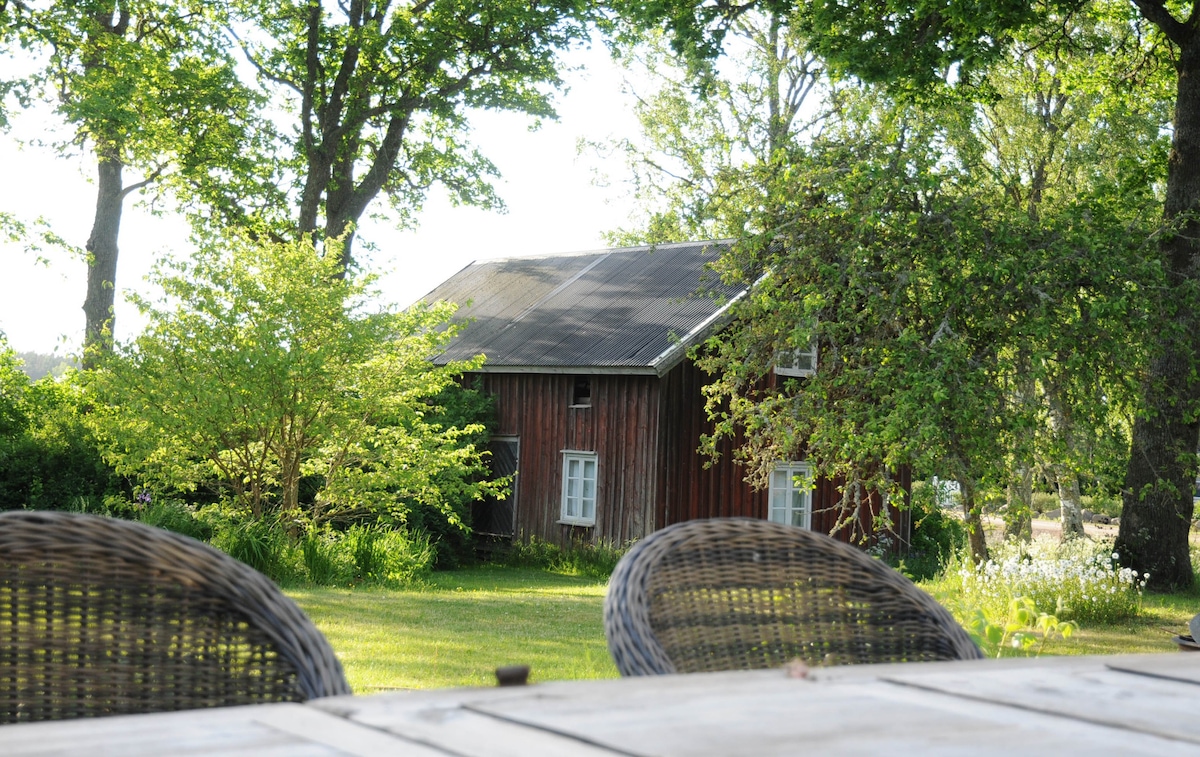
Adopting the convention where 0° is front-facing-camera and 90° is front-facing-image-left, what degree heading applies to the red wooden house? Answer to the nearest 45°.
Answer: approximately 45°

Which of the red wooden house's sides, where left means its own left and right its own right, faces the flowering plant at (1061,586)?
left

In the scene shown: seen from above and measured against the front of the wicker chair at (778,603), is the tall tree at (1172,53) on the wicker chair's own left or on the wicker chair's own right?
on the wicker chair's own left

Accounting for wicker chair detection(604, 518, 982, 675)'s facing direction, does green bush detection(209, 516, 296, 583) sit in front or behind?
behind

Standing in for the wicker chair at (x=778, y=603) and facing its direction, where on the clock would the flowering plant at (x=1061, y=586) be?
The flowering plant is roughly at 8 o'clock from the wicker chair.

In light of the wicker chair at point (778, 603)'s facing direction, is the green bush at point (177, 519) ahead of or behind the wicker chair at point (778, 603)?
behind

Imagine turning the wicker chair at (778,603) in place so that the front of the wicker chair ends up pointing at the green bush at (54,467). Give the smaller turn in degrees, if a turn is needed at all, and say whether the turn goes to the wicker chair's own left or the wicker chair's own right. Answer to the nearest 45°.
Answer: approximately 180°

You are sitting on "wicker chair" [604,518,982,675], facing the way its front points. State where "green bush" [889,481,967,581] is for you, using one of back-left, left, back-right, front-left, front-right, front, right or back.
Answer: back-left

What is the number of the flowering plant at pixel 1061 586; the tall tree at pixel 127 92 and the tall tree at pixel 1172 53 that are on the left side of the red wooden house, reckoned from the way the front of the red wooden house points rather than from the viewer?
2

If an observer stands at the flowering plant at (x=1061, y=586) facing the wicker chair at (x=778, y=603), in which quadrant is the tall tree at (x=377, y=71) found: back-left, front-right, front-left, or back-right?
back-right

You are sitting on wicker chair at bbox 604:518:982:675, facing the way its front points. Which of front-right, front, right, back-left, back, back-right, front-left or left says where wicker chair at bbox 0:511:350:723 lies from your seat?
right

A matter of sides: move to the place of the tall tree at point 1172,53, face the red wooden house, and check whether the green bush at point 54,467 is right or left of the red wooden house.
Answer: left

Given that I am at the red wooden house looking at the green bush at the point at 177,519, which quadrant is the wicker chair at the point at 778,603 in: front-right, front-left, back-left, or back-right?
front-left

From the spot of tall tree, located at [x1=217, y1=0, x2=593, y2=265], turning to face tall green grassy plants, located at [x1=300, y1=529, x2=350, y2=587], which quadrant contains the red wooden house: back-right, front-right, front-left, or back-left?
front-left

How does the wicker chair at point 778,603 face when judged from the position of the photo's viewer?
facing the viewer and to the right of the viewer

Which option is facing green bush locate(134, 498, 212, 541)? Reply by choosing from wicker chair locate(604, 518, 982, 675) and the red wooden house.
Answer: the red wooden house
